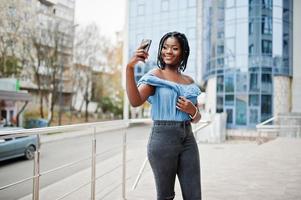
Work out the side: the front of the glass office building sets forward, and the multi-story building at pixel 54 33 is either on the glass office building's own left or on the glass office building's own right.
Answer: on the glass office building's own right

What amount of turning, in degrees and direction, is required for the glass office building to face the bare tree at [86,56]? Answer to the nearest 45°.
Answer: approximately 90° to its right

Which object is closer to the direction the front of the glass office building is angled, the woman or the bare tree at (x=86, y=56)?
the woman

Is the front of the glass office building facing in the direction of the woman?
yes

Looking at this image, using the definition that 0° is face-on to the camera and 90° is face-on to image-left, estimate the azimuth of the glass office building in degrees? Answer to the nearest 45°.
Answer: approximately 0°

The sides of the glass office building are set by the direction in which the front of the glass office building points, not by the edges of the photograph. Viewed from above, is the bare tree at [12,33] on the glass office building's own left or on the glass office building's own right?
on the glass office building's own right

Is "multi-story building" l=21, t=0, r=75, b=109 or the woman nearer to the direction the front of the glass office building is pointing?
the woman
